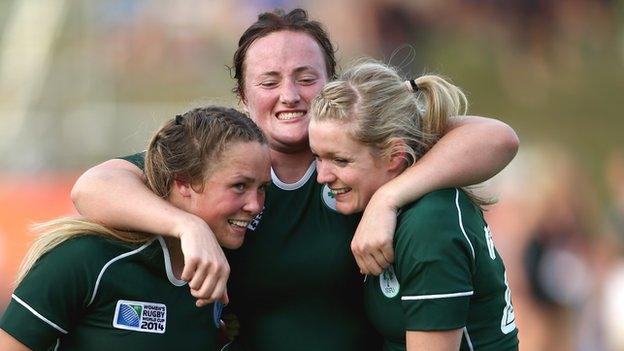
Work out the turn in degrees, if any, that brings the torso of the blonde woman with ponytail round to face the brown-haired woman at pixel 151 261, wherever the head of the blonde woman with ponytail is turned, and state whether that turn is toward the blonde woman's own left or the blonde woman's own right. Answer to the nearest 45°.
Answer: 0° — they already face them

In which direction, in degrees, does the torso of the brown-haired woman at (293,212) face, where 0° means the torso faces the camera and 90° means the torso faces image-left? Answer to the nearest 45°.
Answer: approximately 0°

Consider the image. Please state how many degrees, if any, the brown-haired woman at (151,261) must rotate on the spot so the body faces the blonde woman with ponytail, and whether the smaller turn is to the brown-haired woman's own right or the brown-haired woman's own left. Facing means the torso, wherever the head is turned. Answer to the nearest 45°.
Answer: approximately 45° to the brown-haired woman's own left

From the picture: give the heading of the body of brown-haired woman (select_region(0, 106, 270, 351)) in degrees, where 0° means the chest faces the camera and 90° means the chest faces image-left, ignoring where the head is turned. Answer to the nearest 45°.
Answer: approximately 315°

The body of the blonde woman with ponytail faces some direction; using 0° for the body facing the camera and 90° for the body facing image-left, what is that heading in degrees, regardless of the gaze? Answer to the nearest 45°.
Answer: approximately 90°

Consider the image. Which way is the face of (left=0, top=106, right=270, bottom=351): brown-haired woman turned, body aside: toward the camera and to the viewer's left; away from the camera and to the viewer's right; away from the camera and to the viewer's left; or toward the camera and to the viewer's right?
toward the camera and to the viewer's right
